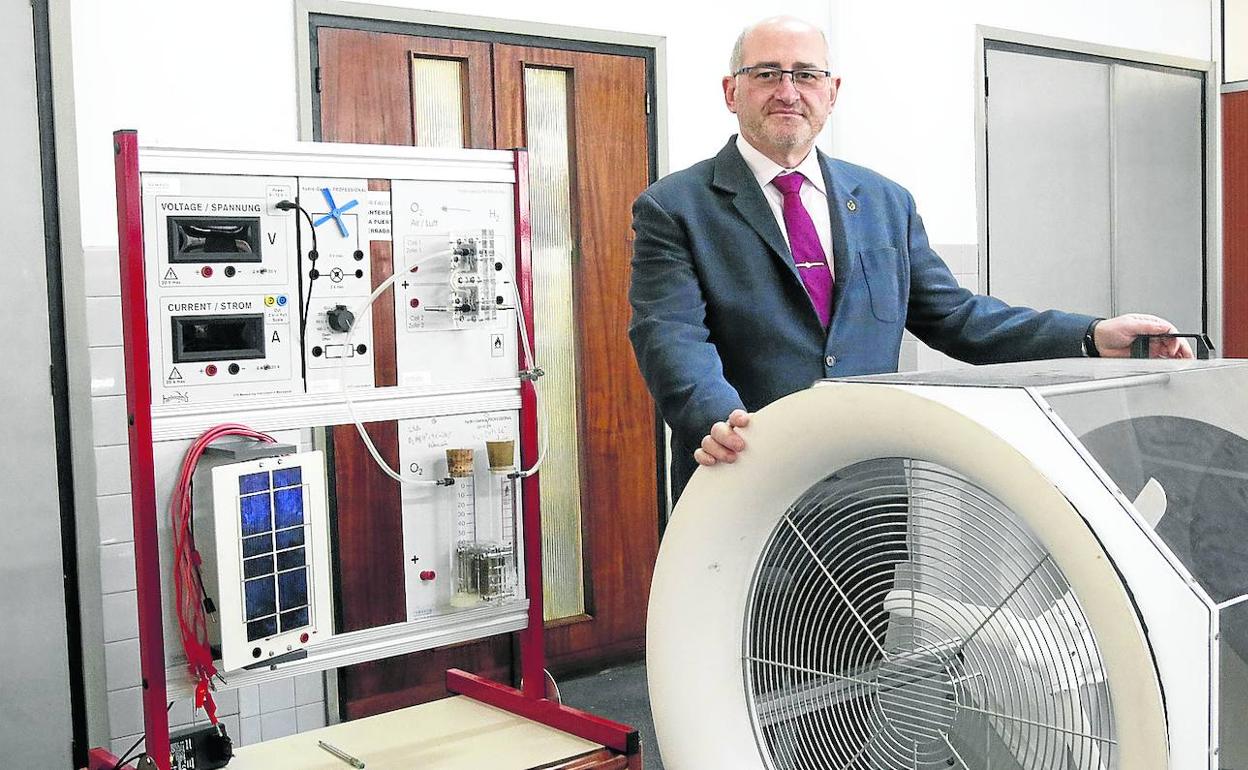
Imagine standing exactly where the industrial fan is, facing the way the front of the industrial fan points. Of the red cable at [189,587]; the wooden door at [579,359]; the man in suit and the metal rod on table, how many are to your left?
0

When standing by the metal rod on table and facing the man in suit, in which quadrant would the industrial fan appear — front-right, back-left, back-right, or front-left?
front-right

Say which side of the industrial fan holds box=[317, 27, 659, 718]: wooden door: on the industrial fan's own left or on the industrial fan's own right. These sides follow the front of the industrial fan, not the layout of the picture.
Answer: on the industrial fan's own right

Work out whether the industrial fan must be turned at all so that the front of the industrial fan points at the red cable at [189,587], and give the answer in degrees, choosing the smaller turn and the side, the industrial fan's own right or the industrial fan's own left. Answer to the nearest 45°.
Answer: approximately 90° to the industrial fan's own right

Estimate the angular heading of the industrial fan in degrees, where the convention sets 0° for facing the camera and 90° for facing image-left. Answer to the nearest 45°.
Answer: approximately 45°

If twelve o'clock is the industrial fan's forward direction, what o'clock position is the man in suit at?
The man in suit is roughly at 4 o'clock from the industrial fan.

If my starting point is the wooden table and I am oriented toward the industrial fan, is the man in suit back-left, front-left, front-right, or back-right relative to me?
front-left

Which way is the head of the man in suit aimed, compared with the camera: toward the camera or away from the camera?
toward the camera

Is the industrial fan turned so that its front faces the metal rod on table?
no

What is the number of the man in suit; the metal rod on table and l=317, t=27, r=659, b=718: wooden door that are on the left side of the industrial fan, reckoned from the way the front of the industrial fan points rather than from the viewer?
0

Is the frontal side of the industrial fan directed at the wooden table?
no

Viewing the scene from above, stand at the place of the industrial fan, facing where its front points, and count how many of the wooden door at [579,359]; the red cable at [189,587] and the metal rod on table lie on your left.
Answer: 0

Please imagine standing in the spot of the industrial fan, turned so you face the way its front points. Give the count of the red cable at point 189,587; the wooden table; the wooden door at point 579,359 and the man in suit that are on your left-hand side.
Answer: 0
